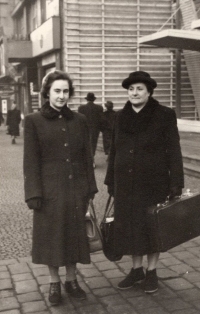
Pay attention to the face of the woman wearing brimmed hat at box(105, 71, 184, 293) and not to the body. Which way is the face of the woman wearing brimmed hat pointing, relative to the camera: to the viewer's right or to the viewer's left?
to the viewer's left

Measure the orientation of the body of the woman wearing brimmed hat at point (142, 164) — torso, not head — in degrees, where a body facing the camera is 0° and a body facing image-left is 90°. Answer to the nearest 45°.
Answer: approximately 45°

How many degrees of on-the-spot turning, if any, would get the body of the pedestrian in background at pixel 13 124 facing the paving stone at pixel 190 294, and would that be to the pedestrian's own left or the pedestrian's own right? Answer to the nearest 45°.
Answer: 0° — they already face it

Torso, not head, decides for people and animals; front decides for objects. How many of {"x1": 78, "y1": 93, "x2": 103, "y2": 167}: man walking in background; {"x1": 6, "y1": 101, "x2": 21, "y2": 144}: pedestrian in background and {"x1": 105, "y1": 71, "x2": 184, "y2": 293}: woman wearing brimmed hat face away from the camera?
1

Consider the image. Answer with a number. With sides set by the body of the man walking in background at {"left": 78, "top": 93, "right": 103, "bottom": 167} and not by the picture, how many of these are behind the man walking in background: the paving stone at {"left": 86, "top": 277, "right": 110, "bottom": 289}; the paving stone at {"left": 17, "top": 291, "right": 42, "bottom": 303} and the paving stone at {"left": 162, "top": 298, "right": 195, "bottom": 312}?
3

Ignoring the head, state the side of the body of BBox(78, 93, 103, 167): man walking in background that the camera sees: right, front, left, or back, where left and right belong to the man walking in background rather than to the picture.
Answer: back

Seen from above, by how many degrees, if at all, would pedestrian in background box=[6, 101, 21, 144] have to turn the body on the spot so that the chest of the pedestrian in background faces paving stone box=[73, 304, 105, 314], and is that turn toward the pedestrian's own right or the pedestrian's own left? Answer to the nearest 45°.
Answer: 0° — they already face it

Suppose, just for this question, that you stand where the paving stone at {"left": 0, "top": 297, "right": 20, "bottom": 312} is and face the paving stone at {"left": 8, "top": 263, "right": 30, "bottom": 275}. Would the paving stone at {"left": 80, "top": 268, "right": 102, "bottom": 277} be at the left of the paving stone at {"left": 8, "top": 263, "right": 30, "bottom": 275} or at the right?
right

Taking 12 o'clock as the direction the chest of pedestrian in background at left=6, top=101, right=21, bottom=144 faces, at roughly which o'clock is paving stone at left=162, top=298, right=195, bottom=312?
The paving stone is roughly at 12 o'clock from the pedestrian in background.

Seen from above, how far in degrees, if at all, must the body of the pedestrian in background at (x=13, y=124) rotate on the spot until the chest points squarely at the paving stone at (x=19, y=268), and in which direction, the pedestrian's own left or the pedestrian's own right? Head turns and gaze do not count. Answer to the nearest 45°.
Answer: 0° — they already face it
